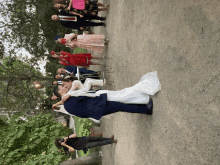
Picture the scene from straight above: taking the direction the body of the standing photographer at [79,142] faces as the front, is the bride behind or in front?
in front
